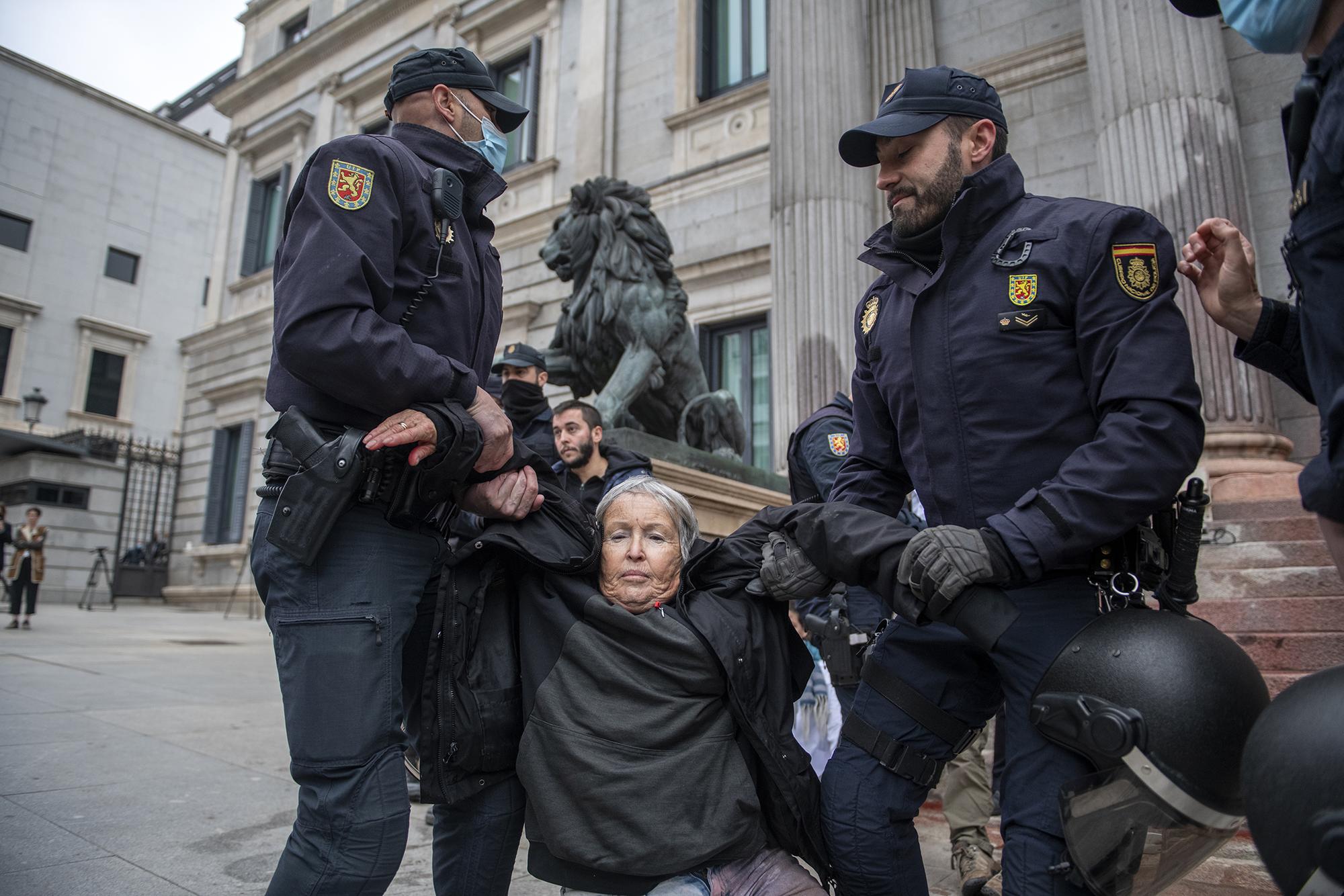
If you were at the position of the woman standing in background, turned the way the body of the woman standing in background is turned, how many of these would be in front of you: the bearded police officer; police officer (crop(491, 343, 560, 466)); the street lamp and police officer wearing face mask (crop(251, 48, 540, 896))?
3

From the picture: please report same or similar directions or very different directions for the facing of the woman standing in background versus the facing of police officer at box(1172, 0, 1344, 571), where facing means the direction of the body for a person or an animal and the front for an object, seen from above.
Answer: very different directions

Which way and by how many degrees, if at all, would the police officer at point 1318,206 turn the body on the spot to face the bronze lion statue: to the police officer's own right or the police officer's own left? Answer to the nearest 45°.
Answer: approximately 45° to the police officer's own right

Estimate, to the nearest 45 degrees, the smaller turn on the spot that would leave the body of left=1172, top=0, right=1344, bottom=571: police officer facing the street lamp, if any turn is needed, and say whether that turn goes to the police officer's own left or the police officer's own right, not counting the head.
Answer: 0° — they already face it

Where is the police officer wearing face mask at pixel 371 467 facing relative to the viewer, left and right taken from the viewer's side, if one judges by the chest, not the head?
facing to the right of the viewer

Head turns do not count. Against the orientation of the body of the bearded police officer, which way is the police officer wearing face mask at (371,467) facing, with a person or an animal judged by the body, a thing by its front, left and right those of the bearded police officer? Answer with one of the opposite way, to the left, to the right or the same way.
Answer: the opposite way

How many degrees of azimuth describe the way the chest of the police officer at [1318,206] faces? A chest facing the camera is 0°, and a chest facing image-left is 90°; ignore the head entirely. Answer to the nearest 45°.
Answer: approximately 90°

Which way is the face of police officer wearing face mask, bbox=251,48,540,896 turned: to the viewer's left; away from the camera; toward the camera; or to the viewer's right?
to the viewer's right

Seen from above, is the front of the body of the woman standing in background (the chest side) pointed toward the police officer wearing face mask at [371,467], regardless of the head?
yes

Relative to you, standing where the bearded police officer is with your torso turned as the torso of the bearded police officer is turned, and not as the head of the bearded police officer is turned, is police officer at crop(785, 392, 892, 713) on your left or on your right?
on your right
